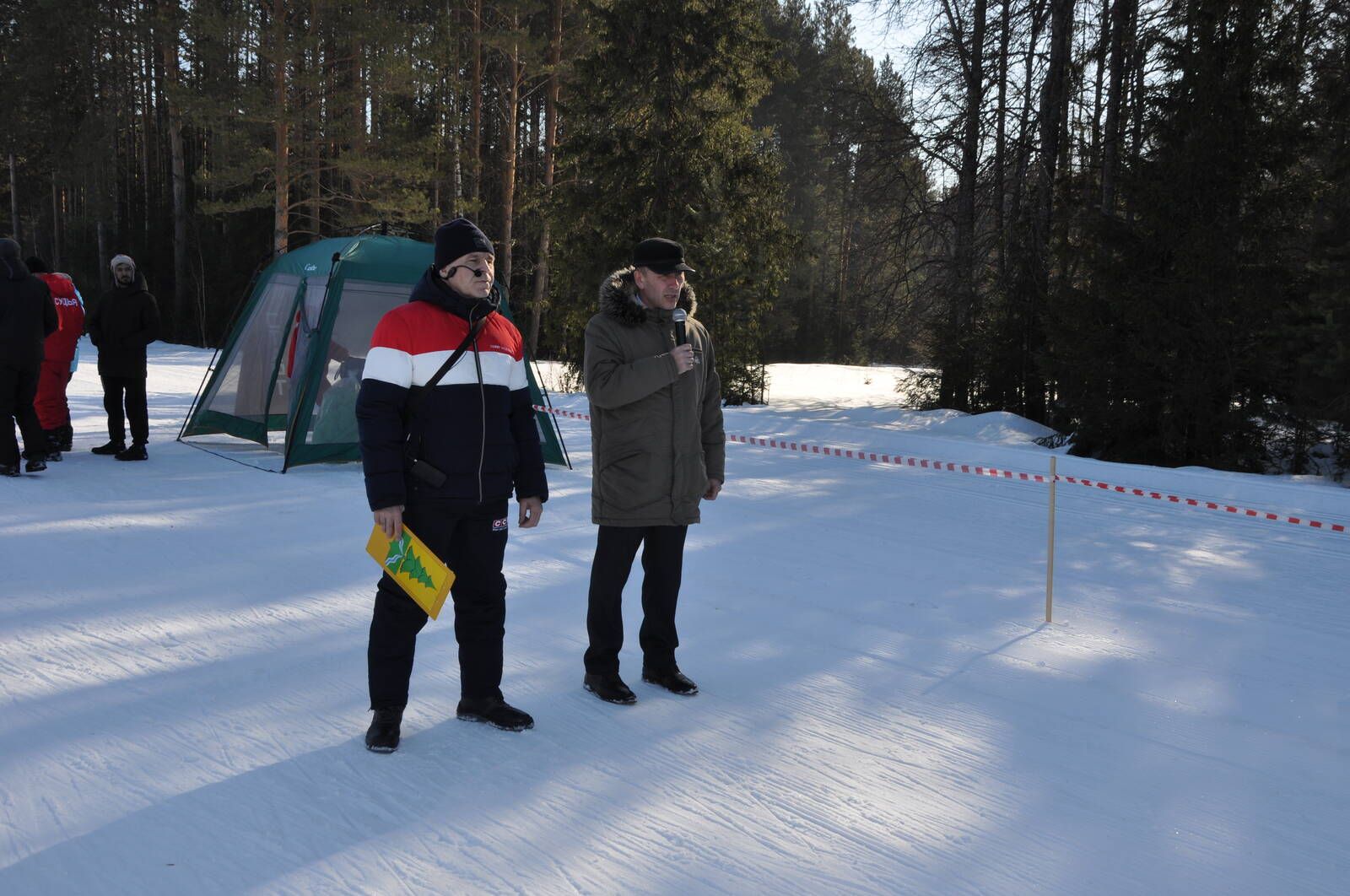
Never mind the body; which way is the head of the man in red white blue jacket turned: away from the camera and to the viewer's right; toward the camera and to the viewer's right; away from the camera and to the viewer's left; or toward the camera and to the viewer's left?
toward the camera and to the viewer's right

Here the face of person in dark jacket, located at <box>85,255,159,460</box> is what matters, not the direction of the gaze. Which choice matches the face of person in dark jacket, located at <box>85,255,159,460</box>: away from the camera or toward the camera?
toward the camera

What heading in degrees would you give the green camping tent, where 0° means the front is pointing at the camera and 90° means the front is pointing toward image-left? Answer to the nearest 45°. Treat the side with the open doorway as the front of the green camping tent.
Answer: approximately 45°

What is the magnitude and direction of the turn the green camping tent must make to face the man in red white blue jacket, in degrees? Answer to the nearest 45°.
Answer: approximately 45° to its left

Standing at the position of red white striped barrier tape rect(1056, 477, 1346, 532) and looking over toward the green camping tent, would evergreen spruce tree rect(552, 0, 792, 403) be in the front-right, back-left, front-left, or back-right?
front-right

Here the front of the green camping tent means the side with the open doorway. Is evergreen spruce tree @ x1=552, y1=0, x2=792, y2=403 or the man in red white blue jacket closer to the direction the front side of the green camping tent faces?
the man in red white blue jacket

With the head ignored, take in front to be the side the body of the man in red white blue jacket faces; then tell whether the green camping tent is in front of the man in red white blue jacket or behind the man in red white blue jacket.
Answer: behind

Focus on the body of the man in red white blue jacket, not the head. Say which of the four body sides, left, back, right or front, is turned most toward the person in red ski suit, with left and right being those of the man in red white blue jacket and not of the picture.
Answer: back

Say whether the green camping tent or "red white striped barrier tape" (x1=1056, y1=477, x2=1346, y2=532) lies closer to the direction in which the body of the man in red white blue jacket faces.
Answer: the red white striped barrier tape

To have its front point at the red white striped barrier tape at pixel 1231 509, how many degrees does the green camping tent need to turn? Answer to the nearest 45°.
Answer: approximately 90° to its left

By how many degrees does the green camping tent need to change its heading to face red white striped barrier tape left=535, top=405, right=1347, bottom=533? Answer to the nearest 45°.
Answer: approximately 135° to its left

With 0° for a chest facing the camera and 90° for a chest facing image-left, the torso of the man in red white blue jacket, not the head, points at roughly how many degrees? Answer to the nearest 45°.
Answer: approximately 315°

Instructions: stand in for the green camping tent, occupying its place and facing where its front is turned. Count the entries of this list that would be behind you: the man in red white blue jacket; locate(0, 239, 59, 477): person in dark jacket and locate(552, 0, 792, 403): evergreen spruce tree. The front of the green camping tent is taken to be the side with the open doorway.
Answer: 1
